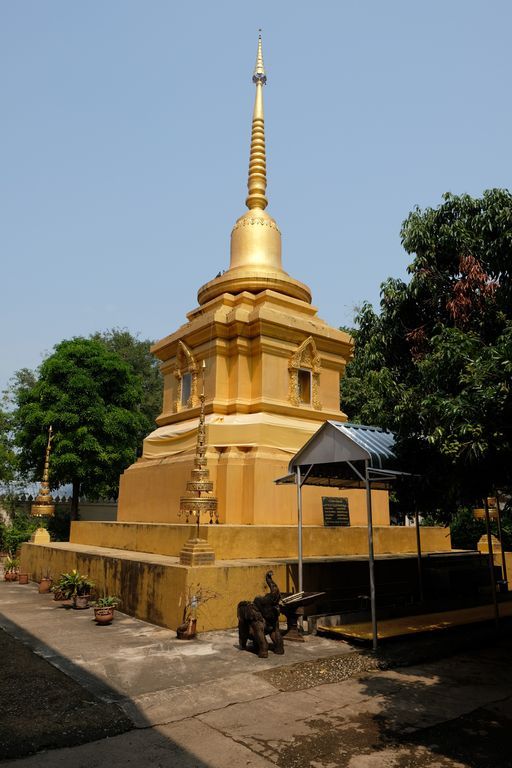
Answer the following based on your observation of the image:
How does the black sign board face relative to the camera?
toward the camera

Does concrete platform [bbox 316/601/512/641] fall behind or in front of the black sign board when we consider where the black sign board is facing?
in front

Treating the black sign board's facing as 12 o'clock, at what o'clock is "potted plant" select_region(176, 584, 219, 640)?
The potted plant is roughly at 1 o'clock from the black sign board.

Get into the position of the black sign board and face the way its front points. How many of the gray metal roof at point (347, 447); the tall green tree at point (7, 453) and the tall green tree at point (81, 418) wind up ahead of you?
1

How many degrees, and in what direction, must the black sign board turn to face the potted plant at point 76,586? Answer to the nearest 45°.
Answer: approximately 90° to its right

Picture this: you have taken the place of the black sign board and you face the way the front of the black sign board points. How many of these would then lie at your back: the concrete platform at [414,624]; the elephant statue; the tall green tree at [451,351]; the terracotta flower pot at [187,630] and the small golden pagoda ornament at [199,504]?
0

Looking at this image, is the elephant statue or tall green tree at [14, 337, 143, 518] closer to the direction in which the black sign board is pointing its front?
the elephant statue

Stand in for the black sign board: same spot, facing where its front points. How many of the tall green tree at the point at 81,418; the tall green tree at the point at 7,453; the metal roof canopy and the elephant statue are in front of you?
2

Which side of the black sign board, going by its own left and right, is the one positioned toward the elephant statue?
front

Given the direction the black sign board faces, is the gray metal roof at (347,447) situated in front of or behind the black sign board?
in front

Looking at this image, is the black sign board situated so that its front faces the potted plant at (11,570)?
no

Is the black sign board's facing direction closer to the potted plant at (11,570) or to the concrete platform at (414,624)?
the concrete platform
